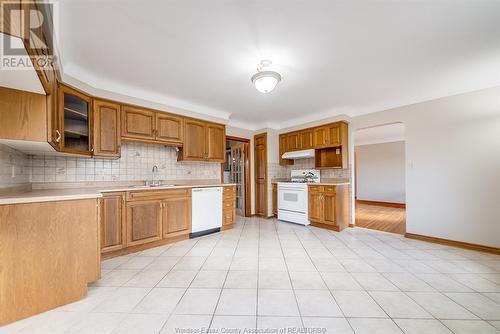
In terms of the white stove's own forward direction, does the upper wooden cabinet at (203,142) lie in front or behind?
in front

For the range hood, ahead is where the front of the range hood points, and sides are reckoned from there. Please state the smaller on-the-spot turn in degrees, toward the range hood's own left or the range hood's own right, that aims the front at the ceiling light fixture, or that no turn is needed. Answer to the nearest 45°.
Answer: approximately 45° to the range hood's own left

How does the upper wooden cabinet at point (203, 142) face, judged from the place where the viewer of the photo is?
facing the viewer and to the right of the viewer

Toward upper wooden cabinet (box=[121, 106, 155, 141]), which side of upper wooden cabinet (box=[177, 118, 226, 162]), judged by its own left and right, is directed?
right

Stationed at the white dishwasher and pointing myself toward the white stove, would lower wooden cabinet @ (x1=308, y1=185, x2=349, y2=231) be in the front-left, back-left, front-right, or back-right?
front-right

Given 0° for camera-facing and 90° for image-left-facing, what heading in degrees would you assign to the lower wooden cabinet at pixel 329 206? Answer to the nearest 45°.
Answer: approximately 45°

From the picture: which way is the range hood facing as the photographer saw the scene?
facing the viewer and to the left of the viewer

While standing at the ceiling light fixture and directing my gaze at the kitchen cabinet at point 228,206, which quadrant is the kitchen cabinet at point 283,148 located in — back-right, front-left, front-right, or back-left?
front-right

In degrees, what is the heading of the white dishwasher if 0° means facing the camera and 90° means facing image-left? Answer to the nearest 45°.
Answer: approximately 315°

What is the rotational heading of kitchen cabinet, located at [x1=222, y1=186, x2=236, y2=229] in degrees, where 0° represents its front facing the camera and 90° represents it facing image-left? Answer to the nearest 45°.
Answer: approximately 315°
